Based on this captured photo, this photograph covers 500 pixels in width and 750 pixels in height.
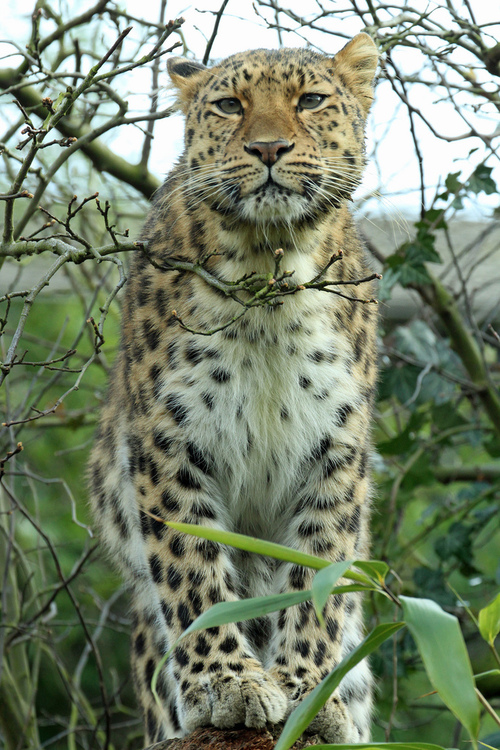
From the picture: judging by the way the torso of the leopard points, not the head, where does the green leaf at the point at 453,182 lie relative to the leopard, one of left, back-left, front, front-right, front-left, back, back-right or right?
back-left

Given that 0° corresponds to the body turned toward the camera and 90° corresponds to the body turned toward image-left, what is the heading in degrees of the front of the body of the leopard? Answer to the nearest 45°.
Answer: approximately 0°

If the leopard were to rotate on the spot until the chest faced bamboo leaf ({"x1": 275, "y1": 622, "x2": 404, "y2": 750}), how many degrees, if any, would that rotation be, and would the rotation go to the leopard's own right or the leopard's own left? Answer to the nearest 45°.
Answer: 0° — it already faces it

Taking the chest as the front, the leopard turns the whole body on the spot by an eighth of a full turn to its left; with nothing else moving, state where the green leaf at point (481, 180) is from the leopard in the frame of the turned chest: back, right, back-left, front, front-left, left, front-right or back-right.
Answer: left

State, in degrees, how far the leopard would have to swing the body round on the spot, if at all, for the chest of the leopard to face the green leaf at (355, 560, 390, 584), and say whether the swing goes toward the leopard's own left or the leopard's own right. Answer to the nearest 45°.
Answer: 0° — it already faces it

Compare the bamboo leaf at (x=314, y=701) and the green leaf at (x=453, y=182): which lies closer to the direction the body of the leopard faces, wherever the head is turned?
the bamboo leaf

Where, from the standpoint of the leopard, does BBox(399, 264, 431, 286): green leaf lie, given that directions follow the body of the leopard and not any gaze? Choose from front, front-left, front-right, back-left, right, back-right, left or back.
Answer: back-left

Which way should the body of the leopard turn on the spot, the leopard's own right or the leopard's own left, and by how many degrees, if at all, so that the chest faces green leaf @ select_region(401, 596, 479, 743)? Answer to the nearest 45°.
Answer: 0° — it already faces it
